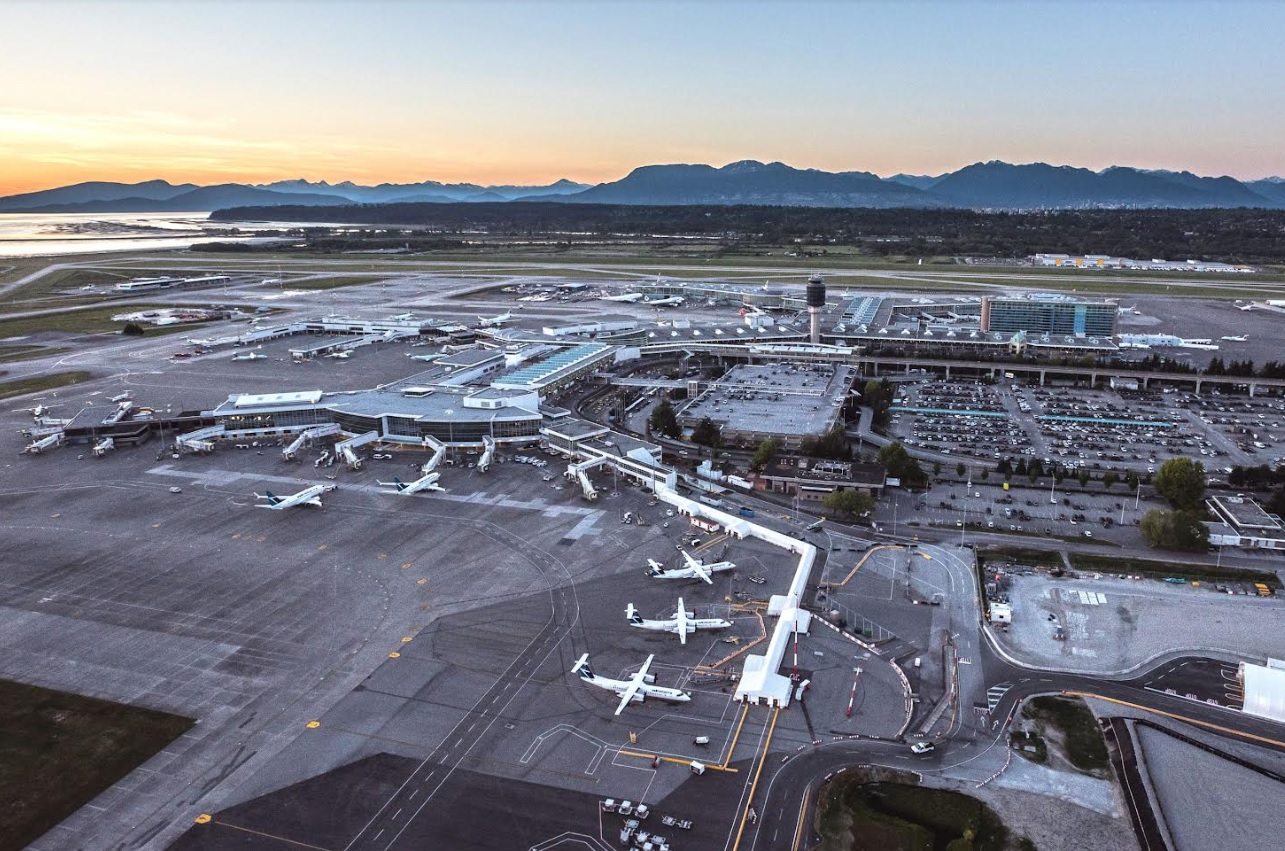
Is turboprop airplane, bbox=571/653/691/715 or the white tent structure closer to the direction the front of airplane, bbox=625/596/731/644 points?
the white tent structure

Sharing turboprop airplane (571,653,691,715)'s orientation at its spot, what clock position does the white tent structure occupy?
The white tent structure is roughly at 12 o'clock from the turboprop airplane.

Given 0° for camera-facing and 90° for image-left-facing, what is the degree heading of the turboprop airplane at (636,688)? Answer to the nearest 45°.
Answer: approximately 270°

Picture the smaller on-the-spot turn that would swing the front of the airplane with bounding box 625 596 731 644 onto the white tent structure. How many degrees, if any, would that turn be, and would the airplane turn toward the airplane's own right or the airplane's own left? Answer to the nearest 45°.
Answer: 0° — it already faces it

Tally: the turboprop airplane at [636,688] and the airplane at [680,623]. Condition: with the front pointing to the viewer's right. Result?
2

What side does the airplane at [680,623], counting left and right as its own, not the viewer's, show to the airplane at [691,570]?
left

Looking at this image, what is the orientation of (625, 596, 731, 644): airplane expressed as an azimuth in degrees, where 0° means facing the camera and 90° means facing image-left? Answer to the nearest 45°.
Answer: approximately 270°
